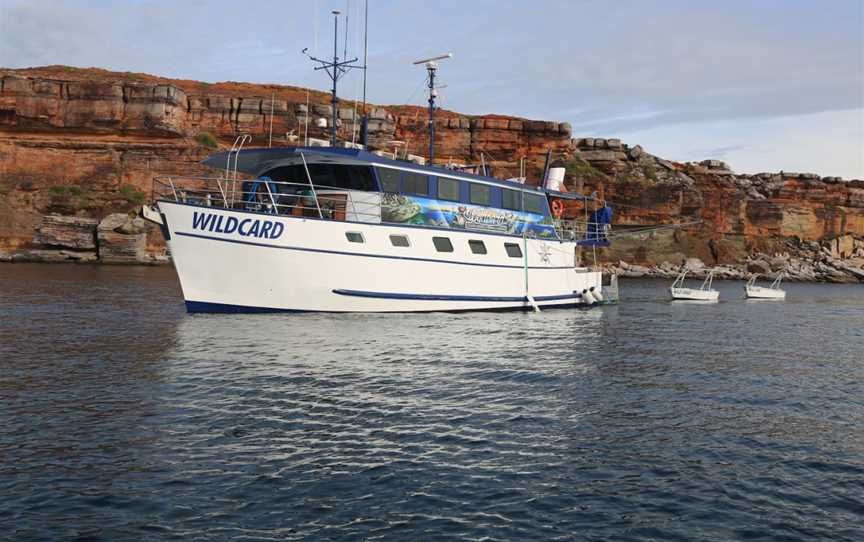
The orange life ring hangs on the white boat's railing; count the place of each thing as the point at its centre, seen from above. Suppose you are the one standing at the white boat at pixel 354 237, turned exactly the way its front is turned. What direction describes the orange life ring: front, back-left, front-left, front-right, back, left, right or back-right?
back

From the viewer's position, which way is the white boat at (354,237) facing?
facing the viewer and to the left of the viewer
